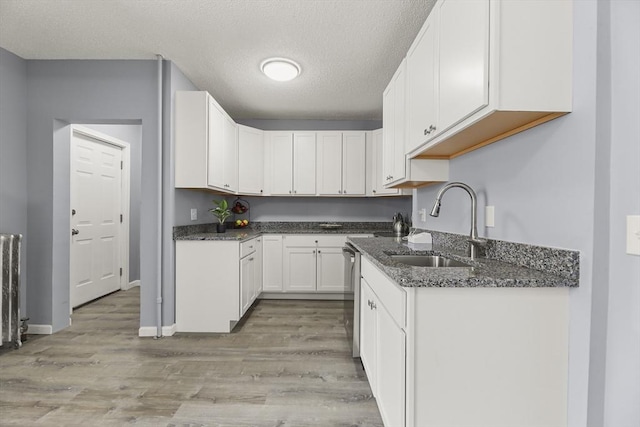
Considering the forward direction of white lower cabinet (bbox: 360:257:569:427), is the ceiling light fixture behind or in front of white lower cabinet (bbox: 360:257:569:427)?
in front

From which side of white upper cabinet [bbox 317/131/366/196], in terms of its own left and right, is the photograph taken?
front

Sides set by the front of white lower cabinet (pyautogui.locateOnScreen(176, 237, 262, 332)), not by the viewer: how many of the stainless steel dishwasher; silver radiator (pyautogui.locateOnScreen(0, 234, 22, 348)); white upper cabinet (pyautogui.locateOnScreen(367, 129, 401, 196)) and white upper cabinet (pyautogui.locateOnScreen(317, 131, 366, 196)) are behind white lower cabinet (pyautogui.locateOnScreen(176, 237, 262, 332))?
1

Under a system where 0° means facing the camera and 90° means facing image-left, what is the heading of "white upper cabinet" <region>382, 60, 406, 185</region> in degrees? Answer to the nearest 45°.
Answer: approximately 90°

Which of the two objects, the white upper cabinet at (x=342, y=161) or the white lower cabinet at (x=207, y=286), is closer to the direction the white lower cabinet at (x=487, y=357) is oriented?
the white lower cabinet

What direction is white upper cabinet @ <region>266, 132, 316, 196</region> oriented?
toward the camera

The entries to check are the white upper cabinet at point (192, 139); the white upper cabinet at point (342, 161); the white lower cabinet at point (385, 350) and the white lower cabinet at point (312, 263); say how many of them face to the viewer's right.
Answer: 1

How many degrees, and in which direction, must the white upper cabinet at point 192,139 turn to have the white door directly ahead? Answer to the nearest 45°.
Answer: approximately 135° to its left

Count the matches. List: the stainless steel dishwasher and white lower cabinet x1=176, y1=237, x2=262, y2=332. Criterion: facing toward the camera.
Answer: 0

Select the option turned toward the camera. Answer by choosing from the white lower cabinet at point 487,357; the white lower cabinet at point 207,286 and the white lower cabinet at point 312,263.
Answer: the white lower cabinet at point 312,263

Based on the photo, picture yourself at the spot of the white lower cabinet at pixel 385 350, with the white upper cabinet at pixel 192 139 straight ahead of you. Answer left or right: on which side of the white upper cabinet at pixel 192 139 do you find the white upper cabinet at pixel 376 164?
right

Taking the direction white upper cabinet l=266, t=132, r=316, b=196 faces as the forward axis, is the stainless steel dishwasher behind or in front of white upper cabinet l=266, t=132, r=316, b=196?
in front

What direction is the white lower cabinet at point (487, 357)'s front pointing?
to the viewer's left

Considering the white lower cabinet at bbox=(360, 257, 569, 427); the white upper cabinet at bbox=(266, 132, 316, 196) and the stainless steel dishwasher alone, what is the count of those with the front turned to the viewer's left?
2

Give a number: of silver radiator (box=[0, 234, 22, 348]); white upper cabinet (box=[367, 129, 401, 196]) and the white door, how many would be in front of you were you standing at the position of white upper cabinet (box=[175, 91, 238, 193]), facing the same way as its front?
1
